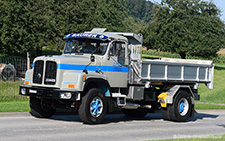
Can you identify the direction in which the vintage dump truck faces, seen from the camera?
facing the viewer and to the left of the viewer
